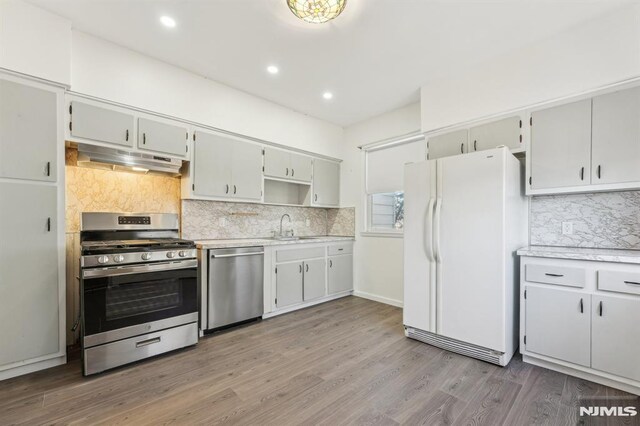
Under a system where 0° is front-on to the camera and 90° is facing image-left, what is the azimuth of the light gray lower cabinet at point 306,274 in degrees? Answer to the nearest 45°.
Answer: approximately 315°

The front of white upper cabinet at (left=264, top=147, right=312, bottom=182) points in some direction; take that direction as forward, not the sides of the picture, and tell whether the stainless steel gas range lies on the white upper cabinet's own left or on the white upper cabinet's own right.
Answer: on the white upper cabinet's own right

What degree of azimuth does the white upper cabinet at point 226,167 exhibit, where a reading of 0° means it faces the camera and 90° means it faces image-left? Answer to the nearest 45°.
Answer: approximately 315°

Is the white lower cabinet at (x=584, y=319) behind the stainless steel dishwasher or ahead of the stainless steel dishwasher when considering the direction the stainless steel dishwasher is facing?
ahead

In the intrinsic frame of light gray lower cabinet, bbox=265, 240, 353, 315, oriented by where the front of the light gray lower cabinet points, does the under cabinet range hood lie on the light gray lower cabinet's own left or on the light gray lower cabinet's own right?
on the light gray lower cabinet's own right

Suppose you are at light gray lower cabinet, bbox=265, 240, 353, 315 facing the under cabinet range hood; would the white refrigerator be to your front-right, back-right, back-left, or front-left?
back-left

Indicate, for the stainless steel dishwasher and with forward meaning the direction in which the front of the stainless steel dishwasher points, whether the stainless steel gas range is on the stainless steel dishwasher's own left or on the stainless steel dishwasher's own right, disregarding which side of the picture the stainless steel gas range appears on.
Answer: on the stainless steel dishwasher's own right

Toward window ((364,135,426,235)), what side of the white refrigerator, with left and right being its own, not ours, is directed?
right

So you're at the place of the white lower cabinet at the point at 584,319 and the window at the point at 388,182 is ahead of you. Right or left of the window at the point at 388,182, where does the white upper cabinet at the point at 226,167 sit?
left
